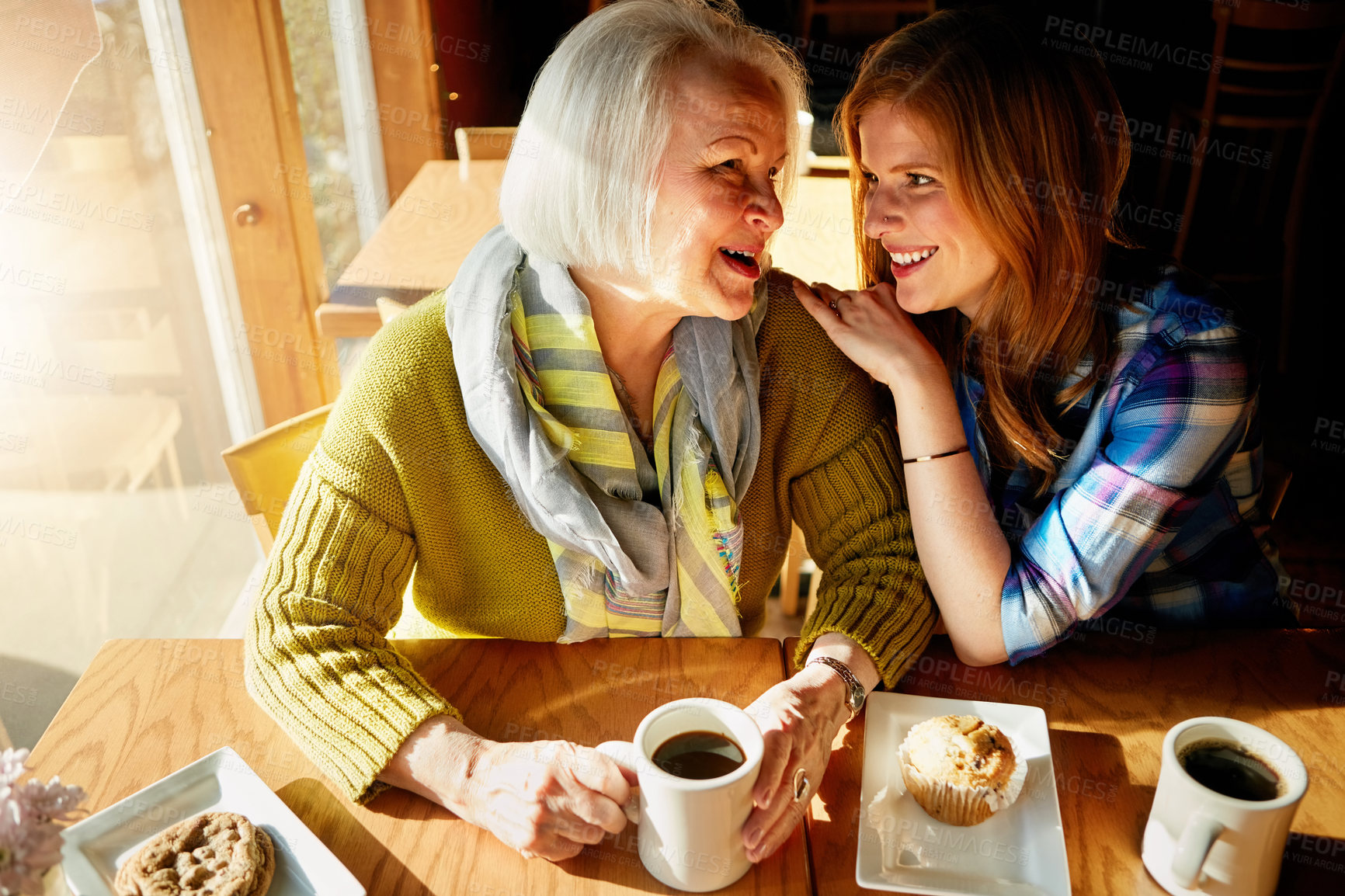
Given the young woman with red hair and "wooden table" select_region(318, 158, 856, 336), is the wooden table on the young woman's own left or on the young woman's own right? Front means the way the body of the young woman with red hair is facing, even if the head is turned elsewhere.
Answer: on the young woman's own right

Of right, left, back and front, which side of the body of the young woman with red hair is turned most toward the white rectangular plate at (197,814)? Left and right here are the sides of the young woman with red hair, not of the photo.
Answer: front

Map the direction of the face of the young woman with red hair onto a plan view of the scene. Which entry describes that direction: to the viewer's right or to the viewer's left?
to the viewer's left

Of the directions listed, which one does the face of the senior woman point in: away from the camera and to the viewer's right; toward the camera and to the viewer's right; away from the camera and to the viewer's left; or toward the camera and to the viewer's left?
toward the camera and to the viewer's right

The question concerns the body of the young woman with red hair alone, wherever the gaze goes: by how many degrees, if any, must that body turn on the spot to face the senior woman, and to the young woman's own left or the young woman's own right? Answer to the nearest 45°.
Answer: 0° — they already face them

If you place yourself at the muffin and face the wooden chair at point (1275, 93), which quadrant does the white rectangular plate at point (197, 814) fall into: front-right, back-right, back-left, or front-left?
back-left

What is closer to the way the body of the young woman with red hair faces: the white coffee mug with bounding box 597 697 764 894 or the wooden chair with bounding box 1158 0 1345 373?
the white coffee mug

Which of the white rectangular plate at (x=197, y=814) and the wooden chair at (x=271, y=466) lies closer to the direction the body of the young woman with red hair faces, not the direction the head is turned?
the white rectangular plate

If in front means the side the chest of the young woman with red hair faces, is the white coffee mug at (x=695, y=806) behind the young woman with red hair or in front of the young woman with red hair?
in front

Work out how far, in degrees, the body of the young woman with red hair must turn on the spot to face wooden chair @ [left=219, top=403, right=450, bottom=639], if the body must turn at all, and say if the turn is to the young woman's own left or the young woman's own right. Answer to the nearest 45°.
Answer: approximately 45° to the young woman's own right
